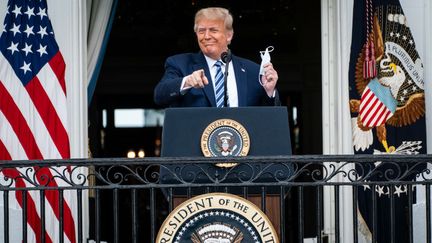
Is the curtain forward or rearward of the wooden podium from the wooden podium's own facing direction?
rearward

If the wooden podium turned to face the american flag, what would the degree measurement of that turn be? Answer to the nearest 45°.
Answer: approximately 135° to its right

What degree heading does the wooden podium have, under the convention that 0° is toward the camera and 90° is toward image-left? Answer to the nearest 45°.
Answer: approximately 0°

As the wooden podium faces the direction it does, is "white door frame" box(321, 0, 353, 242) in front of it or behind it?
behind

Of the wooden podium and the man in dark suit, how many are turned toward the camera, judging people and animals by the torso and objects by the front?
2

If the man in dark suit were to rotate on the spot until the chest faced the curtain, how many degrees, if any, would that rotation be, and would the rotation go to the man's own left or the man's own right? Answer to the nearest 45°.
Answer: approximately 135° to the man's own right

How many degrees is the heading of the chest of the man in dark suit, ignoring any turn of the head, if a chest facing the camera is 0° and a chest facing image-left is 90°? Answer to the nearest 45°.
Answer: approximately 0°
